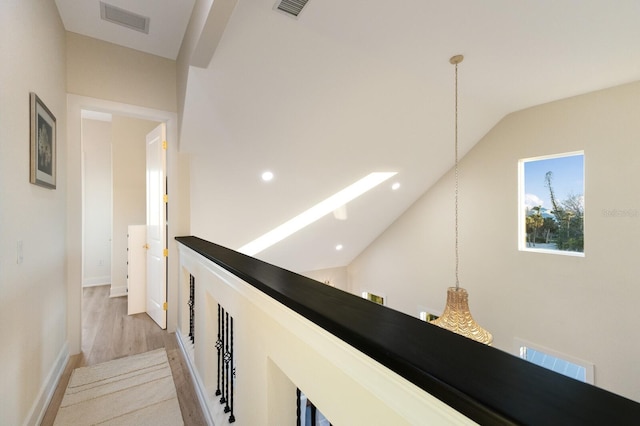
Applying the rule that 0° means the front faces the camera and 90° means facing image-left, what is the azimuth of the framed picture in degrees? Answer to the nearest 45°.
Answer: approximately 270°

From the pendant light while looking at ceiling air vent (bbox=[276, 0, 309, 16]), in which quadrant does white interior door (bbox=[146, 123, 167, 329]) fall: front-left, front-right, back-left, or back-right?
front-right

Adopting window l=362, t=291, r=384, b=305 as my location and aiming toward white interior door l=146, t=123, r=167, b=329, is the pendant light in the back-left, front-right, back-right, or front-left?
front-left

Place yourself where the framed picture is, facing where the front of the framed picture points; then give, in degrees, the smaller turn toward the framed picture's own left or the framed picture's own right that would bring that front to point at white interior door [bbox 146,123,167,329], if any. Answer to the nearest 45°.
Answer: approximately 45° to the framed picture's own left

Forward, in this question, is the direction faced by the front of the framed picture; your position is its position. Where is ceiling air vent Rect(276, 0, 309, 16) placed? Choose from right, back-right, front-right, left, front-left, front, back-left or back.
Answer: front-right
